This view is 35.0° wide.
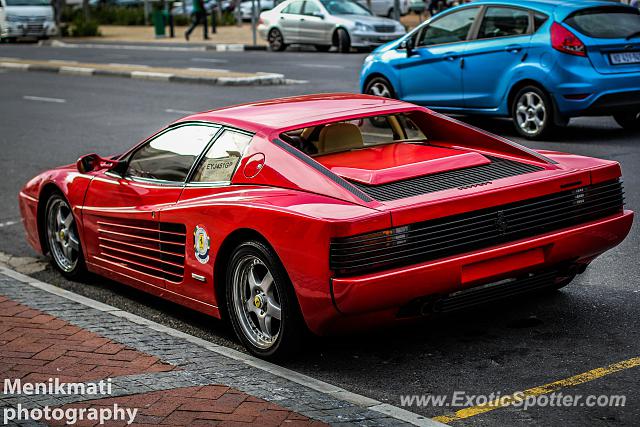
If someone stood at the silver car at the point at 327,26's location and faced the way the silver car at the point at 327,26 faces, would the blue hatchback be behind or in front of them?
in front

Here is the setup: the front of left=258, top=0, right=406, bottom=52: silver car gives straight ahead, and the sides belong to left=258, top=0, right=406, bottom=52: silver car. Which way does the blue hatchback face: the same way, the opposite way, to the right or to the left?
the opposite way

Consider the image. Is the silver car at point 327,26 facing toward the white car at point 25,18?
no

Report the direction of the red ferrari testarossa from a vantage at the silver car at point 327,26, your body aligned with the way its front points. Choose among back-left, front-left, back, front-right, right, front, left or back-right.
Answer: front-right

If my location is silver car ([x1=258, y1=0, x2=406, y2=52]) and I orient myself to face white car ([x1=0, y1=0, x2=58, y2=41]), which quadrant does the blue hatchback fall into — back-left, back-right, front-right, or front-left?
back-left

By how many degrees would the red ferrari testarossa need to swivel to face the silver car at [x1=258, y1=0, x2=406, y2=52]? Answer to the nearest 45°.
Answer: approximately 45° to its right

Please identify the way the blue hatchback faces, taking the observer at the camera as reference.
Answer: facing away from the viewer and to the left of the viewer

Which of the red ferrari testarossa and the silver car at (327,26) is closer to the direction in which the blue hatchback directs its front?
the silver car

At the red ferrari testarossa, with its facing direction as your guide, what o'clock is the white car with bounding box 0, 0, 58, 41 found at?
The white car is roughly at 1 o'clock from the red ferrari testarossa.

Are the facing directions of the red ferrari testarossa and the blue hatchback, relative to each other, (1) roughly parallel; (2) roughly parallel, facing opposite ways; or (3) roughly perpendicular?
roughly parallel

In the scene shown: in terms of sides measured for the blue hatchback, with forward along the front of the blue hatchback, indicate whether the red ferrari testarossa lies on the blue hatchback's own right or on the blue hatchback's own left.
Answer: on the blue hatchback's own left

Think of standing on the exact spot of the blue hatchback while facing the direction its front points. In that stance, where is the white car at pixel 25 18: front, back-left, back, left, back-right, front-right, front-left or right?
front

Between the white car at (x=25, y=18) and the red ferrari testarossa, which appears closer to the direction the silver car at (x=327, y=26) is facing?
the red ferrari testarossa

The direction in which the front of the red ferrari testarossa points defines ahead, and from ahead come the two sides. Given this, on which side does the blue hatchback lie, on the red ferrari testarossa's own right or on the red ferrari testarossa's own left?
on the red ferrari testarossa's own right

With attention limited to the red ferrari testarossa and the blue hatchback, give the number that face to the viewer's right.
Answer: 0

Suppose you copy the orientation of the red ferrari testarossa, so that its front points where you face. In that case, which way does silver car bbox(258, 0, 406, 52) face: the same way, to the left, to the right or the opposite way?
the opposite way

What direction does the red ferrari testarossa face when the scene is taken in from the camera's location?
facing away from the viewer and to the left of the viewer

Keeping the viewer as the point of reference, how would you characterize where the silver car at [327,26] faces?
facing the viewer and to the right of the viewer

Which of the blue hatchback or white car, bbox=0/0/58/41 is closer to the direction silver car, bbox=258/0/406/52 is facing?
the blue hatchback
